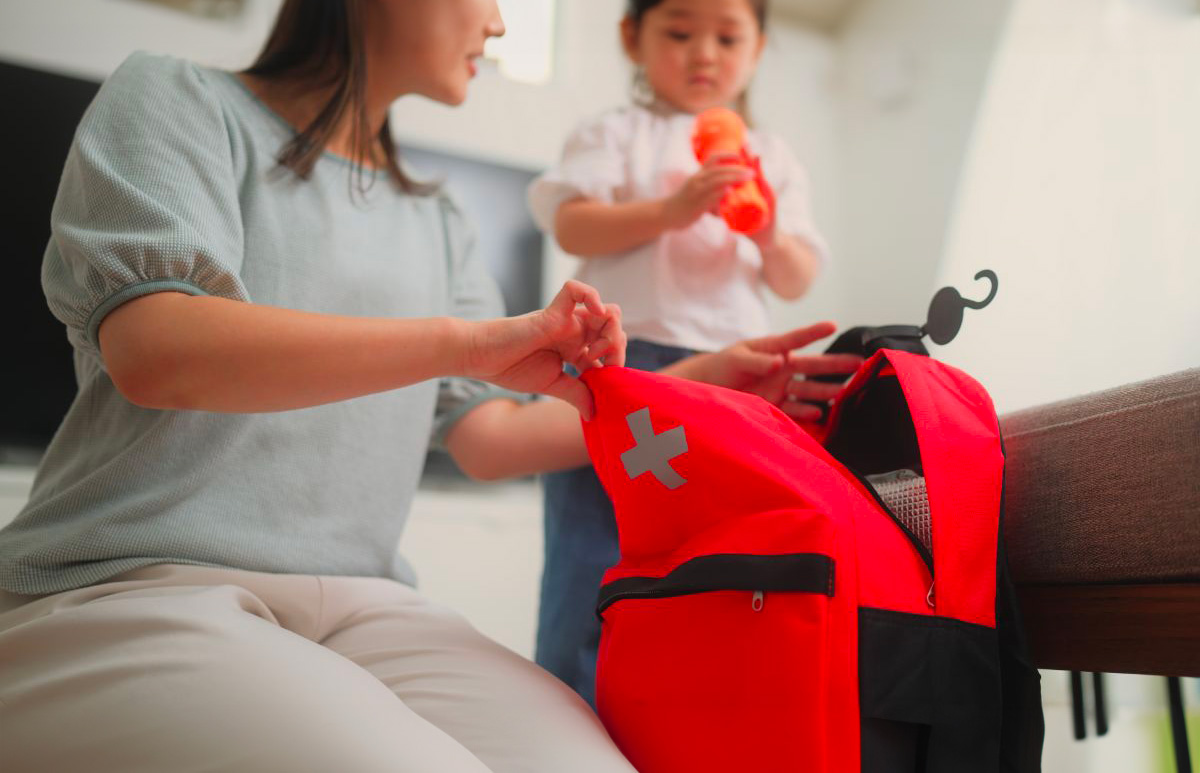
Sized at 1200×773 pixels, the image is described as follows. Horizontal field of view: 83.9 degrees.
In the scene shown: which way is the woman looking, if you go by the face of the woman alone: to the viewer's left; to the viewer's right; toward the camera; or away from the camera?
to the viewer's right

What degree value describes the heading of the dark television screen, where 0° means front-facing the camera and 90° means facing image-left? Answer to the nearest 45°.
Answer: approximately 315°

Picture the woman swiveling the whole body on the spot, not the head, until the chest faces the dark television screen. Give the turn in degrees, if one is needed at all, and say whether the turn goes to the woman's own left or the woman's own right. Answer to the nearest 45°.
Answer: approximately 180°

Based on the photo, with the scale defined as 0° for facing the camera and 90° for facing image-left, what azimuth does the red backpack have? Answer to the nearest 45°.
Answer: approximately 45°

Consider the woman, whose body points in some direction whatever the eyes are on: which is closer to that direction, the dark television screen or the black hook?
the black hook

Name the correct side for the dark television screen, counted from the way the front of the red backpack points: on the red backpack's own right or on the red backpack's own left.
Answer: on the red backpack's own right

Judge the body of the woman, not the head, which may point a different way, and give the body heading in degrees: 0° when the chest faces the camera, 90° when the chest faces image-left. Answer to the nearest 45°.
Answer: approximately 315°
